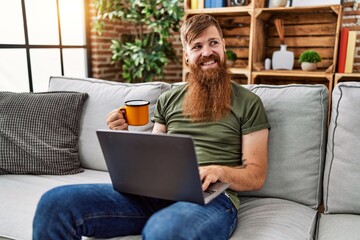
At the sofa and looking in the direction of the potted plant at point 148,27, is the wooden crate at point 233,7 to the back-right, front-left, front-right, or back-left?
front-right

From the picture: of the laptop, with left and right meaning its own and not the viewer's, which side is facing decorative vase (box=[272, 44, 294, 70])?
front

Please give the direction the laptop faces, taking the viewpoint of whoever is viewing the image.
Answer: facing away from the viewer and to the right of the viewer

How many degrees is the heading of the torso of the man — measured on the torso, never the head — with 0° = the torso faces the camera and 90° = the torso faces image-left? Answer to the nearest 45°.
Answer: approximately 45°

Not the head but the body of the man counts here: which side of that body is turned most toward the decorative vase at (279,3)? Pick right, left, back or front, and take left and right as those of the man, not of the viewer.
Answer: back

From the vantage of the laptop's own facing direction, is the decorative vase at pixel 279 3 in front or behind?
in front

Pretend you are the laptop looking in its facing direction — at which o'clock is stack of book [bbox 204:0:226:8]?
The stack of book is roughly at 11 o'clock from the laptop.

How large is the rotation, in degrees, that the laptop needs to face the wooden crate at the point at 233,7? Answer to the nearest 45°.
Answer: approximately 45° to its left

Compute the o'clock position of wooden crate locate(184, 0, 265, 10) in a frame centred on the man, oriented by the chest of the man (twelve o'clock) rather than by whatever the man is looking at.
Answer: The wooden crate is roughly at 5 o'clock from the man.

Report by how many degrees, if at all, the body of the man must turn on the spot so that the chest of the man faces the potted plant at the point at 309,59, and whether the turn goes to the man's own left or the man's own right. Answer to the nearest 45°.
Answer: approximately 180°

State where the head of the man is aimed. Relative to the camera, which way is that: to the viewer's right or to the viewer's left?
to the viewer's right

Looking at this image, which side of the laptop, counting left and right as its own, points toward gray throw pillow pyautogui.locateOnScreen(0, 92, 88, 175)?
left
